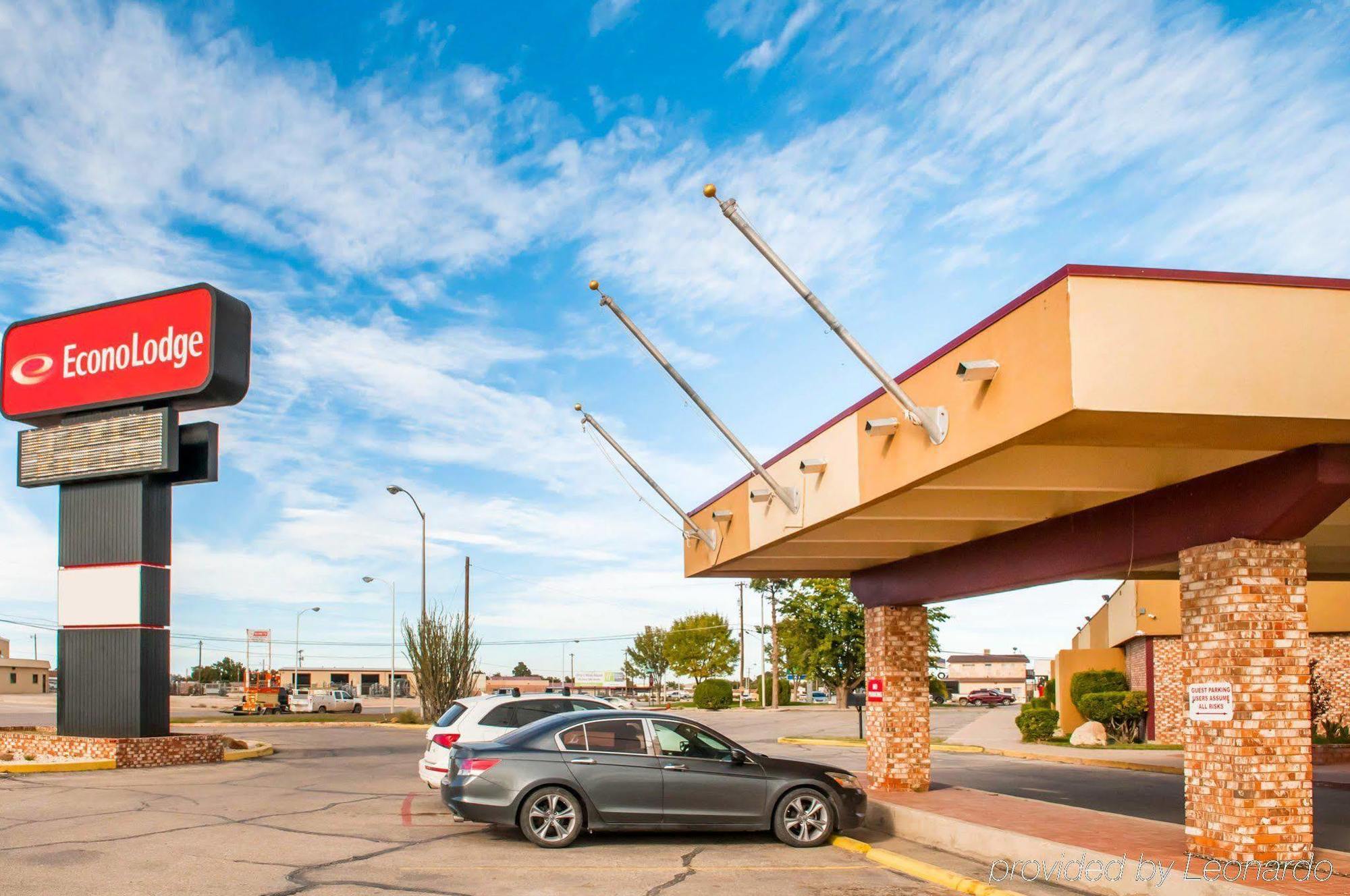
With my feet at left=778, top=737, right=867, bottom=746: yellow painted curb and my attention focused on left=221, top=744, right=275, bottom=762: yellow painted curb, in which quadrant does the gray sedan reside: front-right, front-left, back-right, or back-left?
front-left

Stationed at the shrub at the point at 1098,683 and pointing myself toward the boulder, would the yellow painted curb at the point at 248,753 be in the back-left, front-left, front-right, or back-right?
front-right

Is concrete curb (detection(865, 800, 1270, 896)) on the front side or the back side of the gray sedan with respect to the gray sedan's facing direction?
on the front side

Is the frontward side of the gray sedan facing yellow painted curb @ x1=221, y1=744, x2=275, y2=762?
no

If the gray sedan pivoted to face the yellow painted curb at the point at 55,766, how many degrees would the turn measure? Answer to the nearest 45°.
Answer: approximately 135° to its left

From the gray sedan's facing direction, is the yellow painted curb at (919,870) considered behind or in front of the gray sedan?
in front

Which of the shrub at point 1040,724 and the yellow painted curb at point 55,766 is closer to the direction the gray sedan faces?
the shrub

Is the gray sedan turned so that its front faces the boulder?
no

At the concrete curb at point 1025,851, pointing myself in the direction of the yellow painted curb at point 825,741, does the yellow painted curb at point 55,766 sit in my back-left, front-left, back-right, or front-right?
front-left

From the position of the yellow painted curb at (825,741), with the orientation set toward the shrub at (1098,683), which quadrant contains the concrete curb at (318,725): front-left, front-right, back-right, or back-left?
back-left

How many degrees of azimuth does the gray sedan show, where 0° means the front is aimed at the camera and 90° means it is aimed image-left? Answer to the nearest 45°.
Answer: approximately 270°

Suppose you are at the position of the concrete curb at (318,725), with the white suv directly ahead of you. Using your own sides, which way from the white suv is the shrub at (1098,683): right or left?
left

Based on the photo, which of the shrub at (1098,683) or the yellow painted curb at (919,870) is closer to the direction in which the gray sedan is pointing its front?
the yellow painted curb
